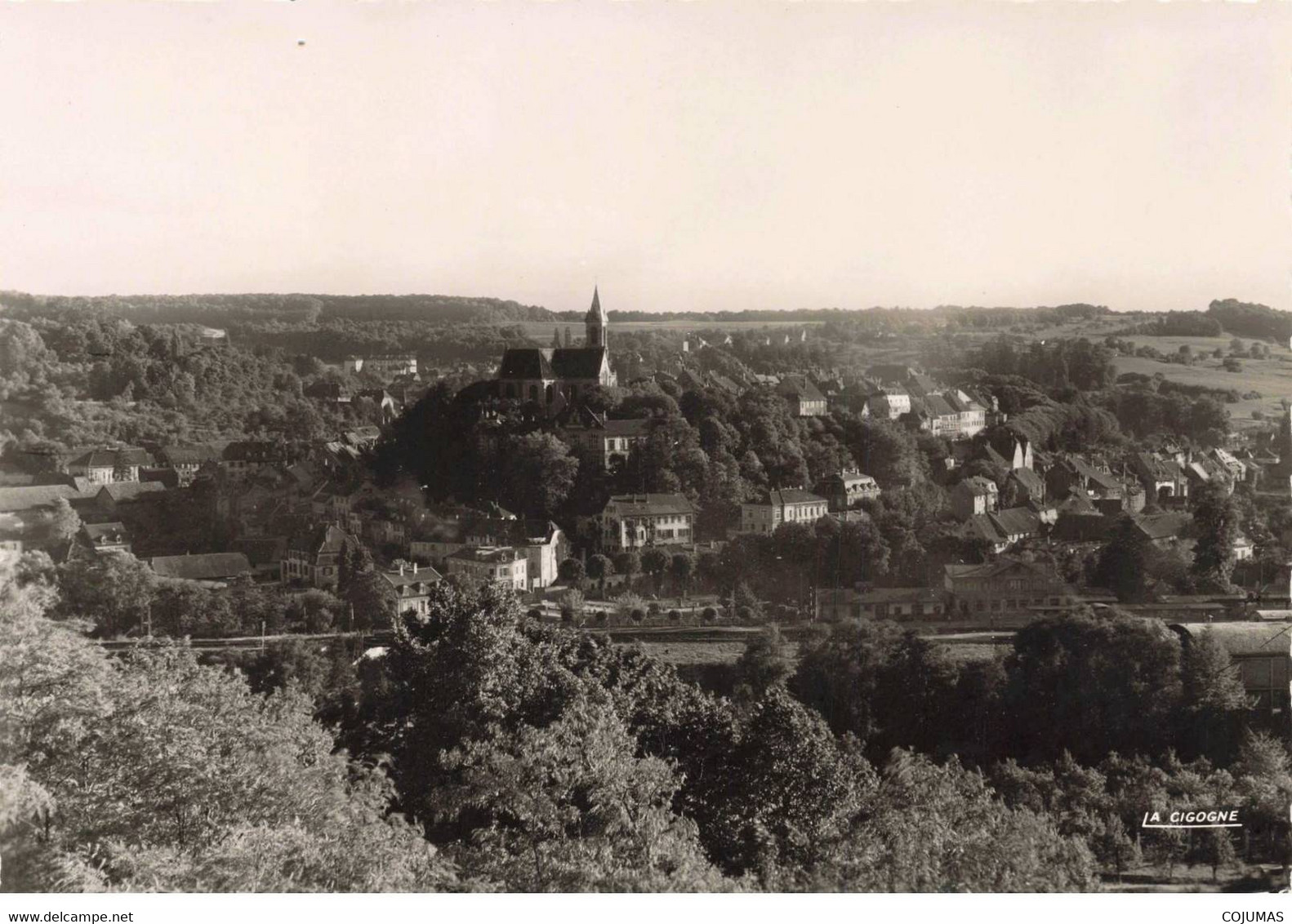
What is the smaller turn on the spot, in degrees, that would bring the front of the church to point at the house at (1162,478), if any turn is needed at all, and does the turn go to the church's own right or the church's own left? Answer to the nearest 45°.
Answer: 0° — it already faces it

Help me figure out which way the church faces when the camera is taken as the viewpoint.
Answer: facing to the right of the viewer

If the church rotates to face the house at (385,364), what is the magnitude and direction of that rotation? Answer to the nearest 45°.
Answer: approximately 180°

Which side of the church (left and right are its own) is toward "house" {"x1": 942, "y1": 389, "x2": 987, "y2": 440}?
front

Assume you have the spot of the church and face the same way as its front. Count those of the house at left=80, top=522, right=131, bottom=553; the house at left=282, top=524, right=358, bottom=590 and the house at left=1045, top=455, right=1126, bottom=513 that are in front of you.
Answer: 1

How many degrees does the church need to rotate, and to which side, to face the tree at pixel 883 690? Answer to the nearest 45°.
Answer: approximately 45° to its right

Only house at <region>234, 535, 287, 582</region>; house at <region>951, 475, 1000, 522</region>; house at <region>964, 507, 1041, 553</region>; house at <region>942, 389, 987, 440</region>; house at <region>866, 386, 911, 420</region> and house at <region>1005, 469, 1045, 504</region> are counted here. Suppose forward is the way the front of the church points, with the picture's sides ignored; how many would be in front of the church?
5

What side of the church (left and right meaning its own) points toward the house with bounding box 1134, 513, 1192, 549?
front

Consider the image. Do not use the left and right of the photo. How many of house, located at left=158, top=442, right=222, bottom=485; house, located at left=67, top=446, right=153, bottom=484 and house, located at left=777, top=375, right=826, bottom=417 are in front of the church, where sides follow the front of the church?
1

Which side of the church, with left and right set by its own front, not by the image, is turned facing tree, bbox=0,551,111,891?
right

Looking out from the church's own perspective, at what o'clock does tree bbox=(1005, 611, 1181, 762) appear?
The tree is roughly at 1 o'clock from the church.

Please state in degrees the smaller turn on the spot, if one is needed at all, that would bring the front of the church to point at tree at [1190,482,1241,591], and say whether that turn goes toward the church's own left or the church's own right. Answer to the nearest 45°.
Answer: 0° — it already faces it

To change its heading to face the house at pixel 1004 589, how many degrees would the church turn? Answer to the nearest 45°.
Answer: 0° — it already faces it

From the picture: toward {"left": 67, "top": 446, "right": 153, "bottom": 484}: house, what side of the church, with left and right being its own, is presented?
back

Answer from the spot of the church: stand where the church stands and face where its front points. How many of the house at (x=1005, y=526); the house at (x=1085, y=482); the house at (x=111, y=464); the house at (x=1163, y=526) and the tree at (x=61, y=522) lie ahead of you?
3
